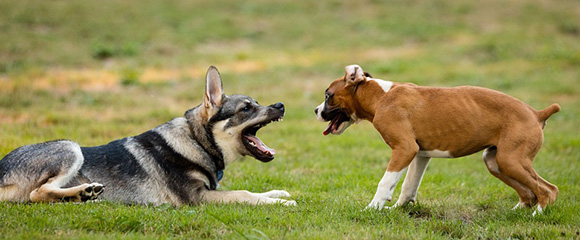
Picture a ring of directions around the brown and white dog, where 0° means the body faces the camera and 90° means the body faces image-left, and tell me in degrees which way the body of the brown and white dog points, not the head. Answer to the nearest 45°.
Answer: approximately 90°

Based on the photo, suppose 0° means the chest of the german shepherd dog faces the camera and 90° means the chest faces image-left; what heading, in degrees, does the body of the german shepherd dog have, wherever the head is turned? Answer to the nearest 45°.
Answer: approximately 270°

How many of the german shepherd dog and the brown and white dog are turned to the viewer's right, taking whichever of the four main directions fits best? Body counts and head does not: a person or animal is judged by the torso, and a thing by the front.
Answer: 1

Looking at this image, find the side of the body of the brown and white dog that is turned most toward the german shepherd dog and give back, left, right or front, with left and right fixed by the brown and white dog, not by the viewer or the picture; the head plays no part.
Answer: front

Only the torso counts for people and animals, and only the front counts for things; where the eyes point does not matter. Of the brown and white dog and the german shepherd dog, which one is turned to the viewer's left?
the brown and white dog

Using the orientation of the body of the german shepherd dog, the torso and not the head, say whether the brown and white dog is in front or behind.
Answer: in front
